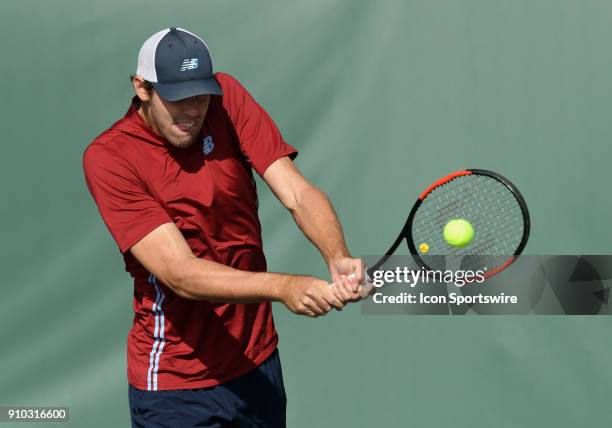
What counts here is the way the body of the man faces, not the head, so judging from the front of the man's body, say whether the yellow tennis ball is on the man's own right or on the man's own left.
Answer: on the man's own left

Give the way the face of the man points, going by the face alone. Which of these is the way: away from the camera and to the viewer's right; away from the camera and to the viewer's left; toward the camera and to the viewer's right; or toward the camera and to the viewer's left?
toward the camera and to the viewer's right

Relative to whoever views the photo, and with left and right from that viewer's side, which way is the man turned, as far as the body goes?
facing the viewer and to the right of the viewer
